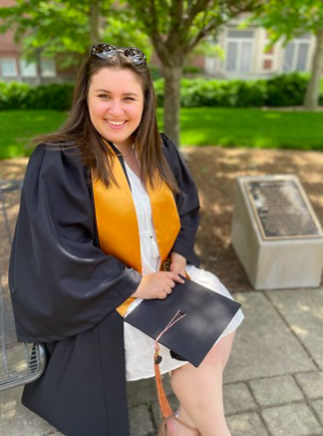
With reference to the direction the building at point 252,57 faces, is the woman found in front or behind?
in front

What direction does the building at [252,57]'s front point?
toward the camera

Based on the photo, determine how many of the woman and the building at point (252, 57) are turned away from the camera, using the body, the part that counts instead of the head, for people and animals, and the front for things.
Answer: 0

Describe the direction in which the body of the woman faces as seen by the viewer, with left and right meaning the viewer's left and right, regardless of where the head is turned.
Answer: facing the viewer and to the right of the viewer

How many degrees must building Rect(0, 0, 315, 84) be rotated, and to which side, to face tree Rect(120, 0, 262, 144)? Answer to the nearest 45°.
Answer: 0° — it already faces it

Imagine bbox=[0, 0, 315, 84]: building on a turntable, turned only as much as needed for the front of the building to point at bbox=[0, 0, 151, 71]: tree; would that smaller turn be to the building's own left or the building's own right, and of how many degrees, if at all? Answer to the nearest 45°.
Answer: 0° — it already faces it

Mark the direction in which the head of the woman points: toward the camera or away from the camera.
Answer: toward the camera
